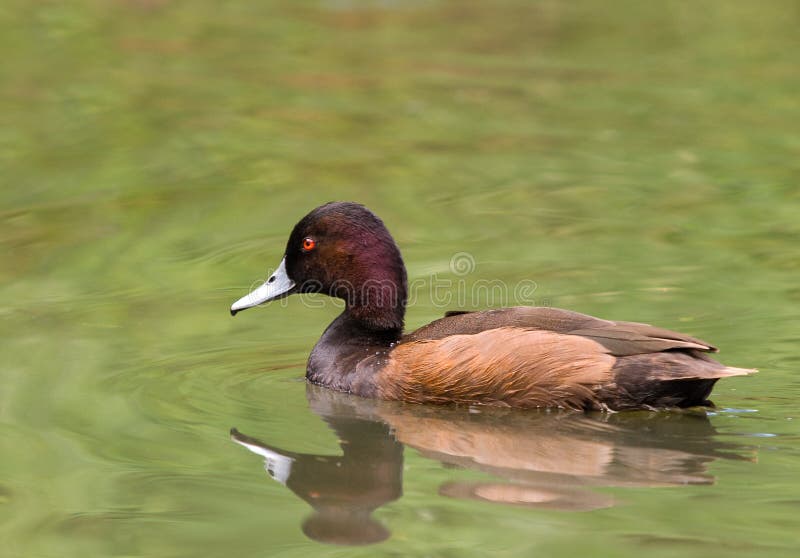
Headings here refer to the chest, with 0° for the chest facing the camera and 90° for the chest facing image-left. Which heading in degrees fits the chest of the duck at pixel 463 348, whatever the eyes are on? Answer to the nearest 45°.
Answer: approximately 90°
